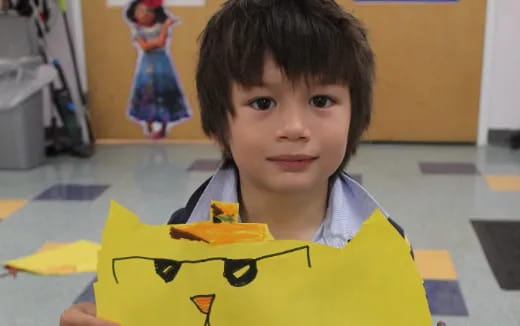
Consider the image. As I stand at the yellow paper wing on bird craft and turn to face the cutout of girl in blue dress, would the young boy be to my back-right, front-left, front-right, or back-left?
back-right

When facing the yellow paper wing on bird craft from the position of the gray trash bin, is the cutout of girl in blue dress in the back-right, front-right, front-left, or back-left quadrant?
back-left

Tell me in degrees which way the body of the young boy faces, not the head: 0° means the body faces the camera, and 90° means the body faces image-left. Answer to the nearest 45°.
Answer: approximately 0°

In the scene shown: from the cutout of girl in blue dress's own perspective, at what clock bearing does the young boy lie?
The young boy is roughly at 12 o'clock from the cutout of girl in blue dress.

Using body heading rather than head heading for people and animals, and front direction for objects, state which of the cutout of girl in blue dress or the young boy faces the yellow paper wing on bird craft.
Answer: the cutout of girl in blue dress

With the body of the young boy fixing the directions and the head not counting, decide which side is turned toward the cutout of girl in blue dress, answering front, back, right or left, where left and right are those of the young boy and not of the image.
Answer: back

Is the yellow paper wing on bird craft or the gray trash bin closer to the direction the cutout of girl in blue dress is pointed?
the yellow paper wing on bird craft

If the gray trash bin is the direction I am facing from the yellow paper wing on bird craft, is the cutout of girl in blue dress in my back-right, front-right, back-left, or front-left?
front-right

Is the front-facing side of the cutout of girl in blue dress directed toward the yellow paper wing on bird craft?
yes

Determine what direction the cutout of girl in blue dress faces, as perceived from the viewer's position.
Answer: facing the viewer

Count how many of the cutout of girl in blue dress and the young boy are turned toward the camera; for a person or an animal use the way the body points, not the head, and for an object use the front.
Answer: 2
